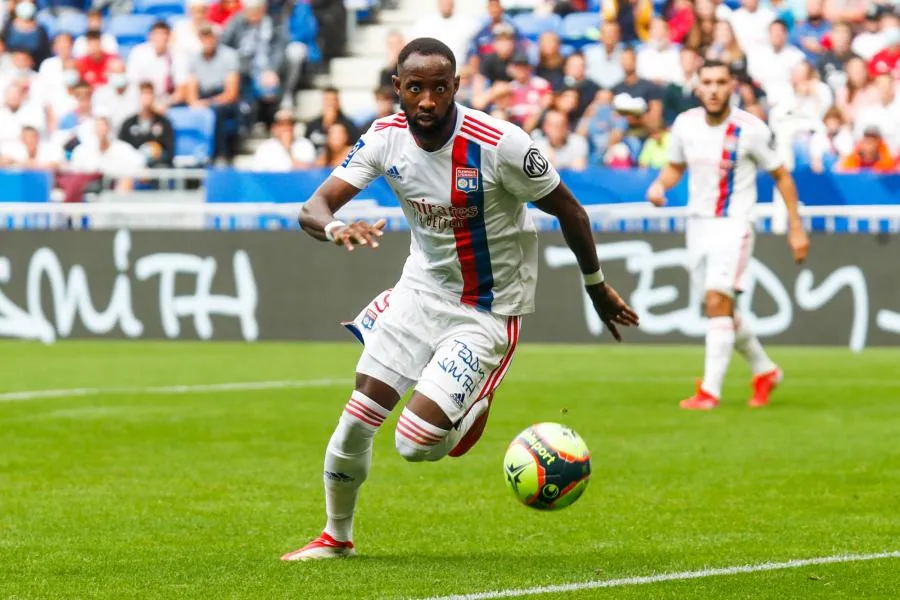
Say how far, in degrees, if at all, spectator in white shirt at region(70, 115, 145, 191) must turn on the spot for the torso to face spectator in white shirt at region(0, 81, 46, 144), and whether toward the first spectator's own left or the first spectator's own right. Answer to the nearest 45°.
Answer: approximately 135° to the first spectator's own right

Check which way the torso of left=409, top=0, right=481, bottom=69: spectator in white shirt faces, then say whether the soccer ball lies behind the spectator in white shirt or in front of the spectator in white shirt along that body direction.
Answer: in front

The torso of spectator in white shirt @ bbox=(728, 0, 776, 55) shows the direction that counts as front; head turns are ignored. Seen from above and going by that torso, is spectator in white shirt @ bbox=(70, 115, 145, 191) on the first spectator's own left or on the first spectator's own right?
on the first spectator's own right
